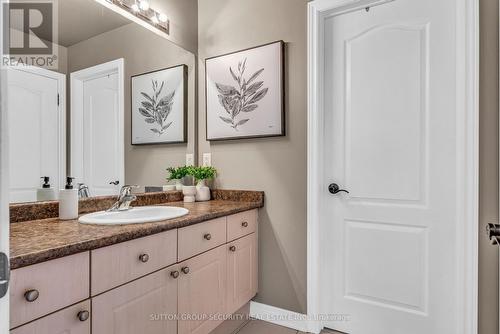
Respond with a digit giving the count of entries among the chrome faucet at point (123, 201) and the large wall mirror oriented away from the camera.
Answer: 0

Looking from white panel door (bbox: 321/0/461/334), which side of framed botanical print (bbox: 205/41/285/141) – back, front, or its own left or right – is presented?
left

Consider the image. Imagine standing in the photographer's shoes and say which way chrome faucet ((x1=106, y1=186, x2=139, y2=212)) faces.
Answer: facing the viewer and to the right of the viewer

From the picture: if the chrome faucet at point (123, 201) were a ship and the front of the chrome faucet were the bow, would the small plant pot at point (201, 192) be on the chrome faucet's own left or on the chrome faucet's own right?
on the chrome faucet's own left

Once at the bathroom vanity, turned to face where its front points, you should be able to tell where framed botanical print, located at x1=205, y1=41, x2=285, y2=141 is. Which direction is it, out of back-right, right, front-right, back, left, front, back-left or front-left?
left

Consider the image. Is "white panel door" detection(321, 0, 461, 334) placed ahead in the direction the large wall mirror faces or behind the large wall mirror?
ahead

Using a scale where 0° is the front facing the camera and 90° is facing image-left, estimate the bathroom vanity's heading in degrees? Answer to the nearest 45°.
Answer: approximately 315°

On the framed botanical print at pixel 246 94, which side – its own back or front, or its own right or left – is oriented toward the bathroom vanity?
front

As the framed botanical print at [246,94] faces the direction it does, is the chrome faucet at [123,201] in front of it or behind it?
in front
